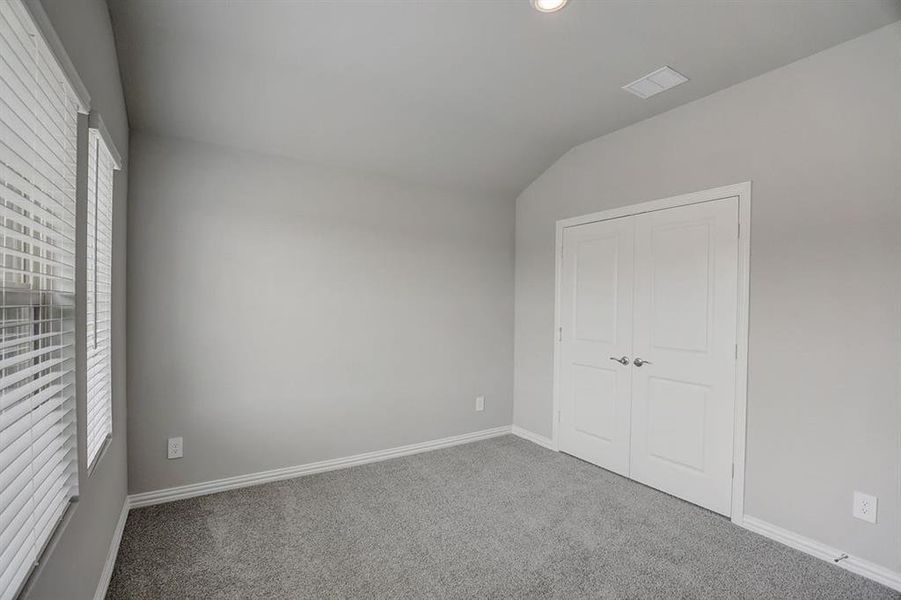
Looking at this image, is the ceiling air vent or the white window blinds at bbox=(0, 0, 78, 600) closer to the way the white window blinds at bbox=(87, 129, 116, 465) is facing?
the ceiling air vent

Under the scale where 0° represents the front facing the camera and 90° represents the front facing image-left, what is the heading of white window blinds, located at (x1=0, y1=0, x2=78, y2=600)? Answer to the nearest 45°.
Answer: approximately 270°

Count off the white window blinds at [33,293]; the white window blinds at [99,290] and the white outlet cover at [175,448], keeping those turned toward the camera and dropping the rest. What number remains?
1

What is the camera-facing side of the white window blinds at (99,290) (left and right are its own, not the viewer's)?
right

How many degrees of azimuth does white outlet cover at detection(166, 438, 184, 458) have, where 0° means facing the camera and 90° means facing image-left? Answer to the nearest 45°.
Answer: approximately 0°

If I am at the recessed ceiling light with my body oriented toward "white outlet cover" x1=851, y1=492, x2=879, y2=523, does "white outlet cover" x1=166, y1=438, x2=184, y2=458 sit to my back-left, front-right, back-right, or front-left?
back-left

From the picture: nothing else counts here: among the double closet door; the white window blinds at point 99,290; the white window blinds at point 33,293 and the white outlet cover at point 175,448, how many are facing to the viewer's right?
2

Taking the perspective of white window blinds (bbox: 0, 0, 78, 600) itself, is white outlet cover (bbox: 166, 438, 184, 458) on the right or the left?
on its left

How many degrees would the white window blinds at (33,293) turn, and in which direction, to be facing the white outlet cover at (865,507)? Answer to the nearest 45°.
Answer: approximately 45° to its right

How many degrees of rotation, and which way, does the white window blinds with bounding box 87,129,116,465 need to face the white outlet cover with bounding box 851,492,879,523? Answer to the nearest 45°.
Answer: approximately 45° to its right

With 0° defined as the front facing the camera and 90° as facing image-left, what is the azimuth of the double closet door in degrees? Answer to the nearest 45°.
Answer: approximately 45°

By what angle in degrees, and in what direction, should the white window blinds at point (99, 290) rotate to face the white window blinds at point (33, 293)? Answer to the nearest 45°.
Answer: approximately 90° to its right

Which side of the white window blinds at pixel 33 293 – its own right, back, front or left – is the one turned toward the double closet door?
front

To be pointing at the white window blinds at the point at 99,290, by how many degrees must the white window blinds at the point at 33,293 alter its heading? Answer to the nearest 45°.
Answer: approximately 90° to its left

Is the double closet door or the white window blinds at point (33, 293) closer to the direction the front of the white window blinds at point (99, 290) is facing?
the double closet door

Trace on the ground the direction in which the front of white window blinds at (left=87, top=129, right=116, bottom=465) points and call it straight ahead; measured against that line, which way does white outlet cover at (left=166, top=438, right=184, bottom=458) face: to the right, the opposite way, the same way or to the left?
to the right
